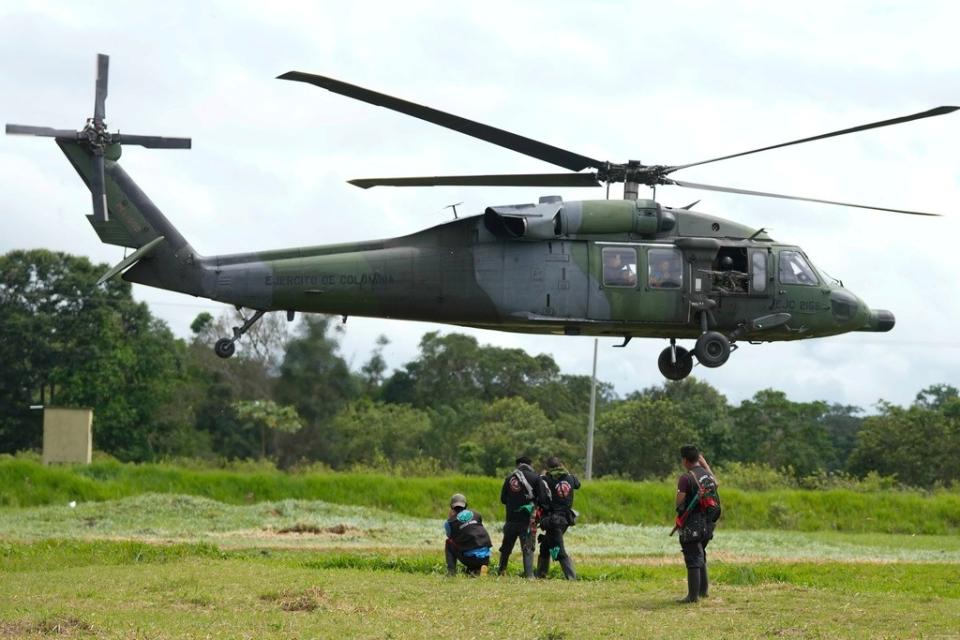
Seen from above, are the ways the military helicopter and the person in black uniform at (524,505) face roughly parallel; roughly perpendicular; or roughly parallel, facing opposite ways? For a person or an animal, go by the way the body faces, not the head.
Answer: roughly perpendicular

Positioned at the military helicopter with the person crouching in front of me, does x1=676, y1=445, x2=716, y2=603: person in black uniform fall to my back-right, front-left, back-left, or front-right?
front-left

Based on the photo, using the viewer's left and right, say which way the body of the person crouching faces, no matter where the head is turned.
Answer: facing away from the viewer and to the left of the viewer

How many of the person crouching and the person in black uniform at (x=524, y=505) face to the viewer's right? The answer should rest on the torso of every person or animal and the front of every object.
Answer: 0

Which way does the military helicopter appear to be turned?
to the viewer's right

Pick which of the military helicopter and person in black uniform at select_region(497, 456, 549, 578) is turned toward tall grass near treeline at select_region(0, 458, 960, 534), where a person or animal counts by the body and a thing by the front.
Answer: the person in black uniform

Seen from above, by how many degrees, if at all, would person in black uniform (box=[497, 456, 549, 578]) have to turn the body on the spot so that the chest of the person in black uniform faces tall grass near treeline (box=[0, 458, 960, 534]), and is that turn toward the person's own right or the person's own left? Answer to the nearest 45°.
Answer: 0° — they already face it

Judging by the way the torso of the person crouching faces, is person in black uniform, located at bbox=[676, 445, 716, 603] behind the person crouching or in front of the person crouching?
behind

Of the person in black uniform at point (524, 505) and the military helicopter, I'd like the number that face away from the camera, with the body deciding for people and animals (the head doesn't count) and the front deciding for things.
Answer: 1

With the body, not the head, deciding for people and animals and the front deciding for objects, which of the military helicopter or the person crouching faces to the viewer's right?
the military helicopter

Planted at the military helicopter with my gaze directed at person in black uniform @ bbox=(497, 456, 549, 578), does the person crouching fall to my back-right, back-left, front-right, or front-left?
front-right

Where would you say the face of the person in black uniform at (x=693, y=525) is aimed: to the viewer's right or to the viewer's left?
to the viewer's left

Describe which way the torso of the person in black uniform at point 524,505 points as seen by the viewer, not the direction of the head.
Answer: away from the camera
